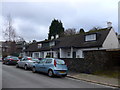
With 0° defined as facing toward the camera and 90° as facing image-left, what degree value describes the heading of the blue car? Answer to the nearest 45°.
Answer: approximately 135°

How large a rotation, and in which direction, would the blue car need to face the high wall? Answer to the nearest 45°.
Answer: approximately 90° to its right

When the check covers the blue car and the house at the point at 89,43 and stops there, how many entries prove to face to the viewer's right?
0

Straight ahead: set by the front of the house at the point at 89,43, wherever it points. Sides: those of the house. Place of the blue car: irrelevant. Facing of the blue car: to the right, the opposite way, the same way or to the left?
to the right

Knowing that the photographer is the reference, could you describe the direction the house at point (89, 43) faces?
facing the viewer and to the left of the viewer
